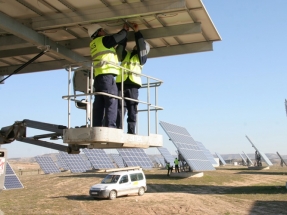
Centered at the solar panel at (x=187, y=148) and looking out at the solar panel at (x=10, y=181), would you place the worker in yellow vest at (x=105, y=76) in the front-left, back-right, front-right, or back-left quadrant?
front-left

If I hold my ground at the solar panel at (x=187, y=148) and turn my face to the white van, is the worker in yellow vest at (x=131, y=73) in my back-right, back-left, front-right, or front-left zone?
front-left

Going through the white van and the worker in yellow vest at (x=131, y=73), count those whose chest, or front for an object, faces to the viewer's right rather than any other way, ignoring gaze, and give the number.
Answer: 0

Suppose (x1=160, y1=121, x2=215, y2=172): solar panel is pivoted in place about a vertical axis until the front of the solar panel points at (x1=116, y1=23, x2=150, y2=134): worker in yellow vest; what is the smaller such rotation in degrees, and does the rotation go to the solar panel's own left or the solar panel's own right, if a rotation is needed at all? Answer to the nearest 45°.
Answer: approximately 45° to the solar panel's own right

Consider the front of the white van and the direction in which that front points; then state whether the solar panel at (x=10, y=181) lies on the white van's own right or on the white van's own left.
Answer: on the white van's own right

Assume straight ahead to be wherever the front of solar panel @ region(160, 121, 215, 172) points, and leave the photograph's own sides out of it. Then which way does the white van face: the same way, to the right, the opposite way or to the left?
to the right

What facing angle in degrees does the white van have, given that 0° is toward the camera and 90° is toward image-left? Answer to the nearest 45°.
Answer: approximately 45°

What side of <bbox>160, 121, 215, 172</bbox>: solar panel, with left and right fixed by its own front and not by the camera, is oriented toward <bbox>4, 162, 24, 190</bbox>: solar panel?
right
